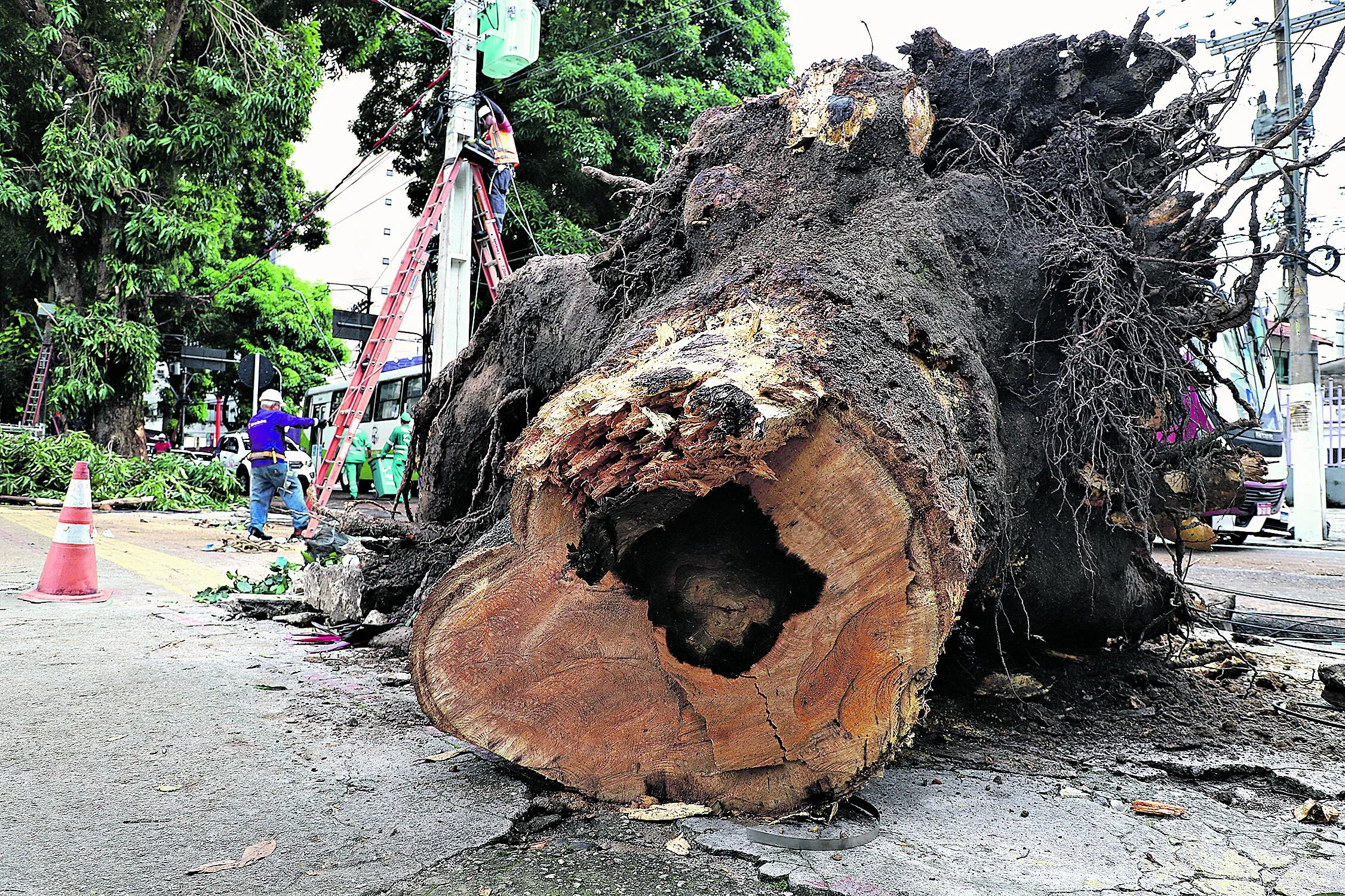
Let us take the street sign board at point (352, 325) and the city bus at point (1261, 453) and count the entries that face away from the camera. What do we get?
1

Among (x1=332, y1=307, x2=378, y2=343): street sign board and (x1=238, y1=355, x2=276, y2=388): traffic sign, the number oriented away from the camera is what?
2

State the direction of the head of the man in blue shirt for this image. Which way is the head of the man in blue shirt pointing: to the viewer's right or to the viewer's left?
to the viewer's right

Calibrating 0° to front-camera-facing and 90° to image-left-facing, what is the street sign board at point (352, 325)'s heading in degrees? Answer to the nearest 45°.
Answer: approximately 180°

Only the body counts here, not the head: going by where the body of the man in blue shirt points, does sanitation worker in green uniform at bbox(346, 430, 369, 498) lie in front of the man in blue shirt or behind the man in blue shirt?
in front

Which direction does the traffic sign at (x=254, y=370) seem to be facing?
away from the camera

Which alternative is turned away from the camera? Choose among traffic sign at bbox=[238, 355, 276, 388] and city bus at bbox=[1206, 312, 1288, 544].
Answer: the traffic sign

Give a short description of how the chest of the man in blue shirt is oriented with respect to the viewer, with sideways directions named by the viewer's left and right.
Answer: facing away from the viewer and to the right of the viewer

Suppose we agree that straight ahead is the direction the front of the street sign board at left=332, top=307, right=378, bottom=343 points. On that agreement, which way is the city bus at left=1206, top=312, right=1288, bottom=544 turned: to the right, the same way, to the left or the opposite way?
the opposite way

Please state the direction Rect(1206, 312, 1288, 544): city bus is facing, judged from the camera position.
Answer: facing the viewer and to the right of the viewer
